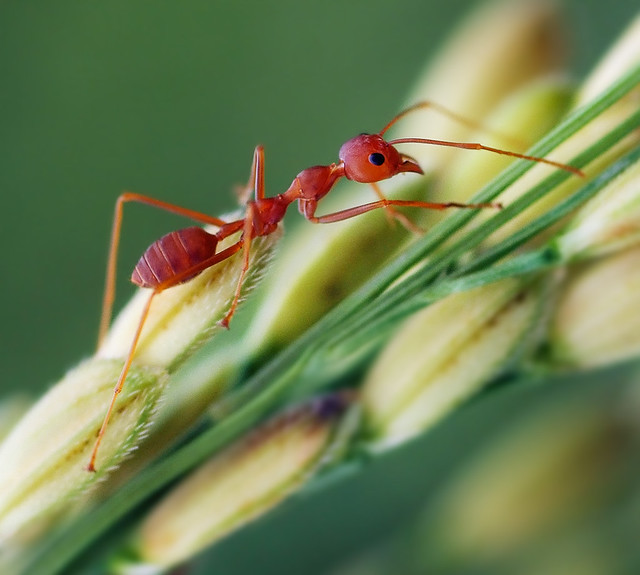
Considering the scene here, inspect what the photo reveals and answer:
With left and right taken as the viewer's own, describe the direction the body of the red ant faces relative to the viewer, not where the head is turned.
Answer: facing to the right of the viewer
